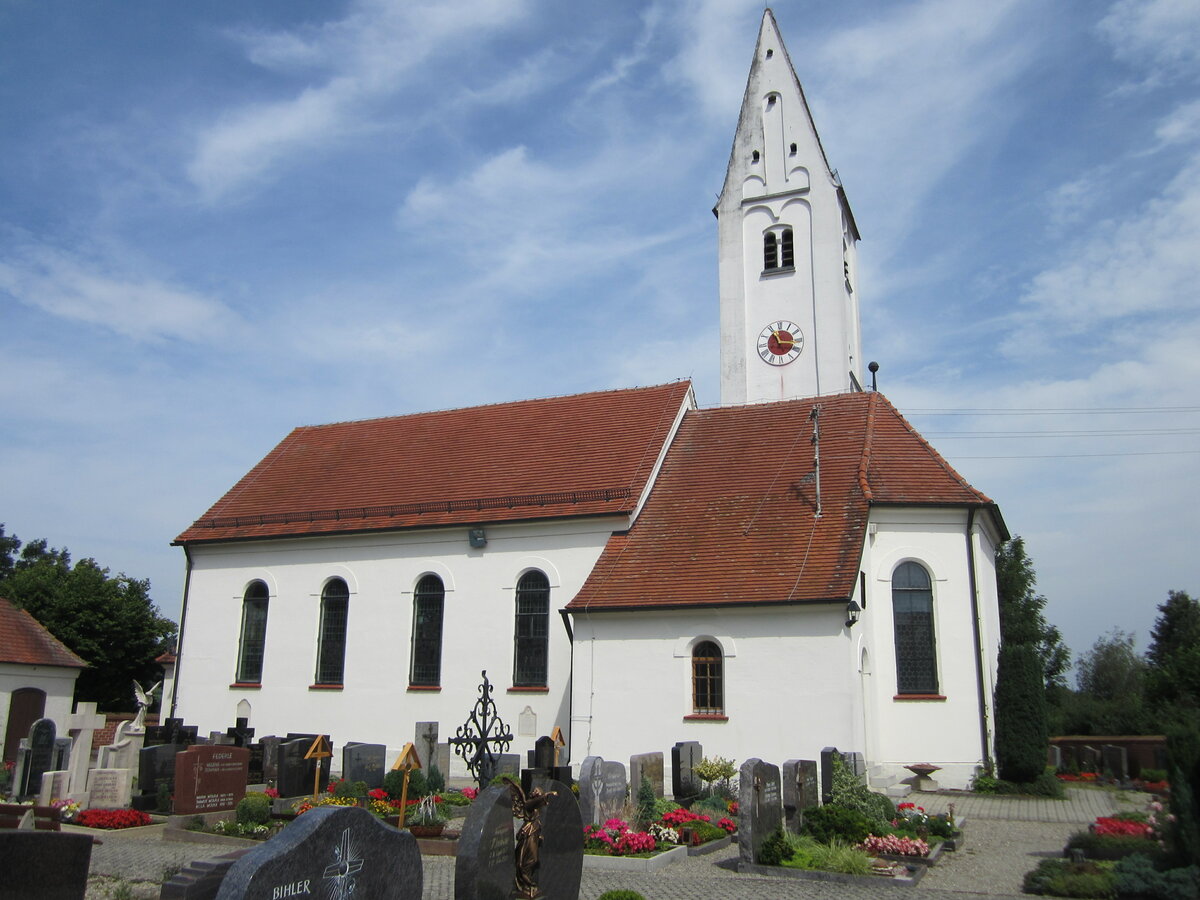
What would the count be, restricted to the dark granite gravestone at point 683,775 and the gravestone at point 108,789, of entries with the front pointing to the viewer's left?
0

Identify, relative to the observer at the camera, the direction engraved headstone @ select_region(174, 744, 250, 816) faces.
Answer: facing the viewer and to the right of the viewer

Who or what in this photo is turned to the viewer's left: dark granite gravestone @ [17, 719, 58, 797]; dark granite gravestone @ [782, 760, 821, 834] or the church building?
the church building

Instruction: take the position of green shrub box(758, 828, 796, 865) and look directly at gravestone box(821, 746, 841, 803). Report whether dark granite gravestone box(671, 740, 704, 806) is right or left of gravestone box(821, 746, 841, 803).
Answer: left

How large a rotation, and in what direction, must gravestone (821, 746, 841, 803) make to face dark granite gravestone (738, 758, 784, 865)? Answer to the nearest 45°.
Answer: approximately 45° to its right

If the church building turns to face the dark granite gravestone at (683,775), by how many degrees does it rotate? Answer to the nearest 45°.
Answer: approximately 90° to its left

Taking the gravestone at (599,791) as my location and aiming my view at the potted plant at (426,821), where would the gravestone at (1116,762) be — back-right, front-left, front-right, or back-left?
back-right

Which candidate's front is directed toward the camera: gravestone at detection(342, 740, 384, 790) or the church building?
the gravestone

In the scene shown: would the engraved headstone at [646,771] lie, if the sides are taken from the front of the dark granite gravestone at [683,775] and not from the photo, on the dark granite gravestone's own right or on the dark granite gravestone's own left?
on the dark granite gravestone's own right

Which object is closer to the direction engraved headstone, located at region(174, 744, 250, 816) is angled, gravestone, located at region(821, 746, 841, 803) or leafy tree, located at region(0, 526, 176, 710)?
the gravestone

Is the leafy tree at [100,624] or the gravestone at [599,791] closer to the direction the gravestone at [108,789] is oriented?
the gravestone

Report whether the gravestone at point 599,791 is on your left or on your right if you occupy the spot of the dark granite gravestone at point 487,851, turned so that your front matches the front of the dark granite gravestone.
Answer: on your left

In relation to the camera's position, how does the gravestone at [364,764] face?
facing the viewer

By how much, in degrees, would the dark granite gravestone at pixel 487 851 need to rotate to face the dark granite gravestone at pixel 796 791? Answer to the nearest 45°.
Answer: approximately 90° to its left

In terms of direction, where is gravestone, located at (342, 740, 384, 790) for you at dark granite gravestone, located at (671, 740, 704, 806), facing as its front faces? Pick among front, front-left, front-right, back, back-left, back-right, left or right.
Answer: back-right
